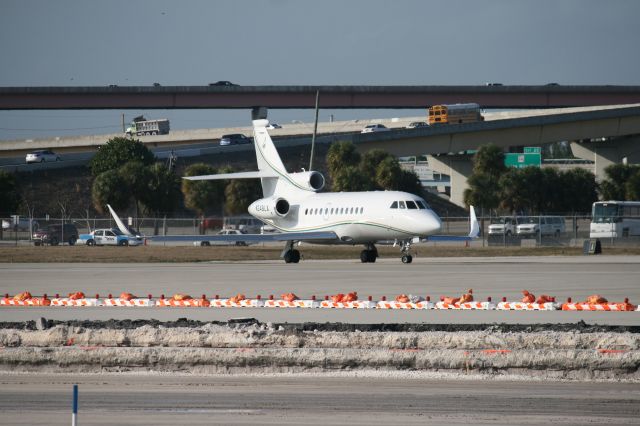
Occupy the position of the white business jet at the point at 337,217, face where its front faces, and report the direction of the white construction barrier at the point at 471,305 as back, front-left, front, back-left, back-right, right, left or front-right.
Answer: front-right

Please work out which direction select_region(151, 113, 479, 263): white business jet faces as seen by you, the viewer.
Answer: facing the viewer and to the right of the viewer

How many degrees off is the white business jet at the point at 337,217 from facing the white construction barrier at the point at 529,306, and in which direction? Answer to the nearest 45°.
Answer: approximately 45° to its right

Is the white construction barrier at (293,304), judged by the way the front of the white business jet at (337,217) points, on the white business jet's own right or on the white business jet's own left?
on the white business jet's own right

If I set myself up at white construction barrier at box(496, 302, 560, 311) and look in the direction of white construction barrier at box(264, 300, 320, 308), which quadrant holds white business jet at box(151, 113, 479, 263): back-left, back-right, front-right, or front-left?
front-right

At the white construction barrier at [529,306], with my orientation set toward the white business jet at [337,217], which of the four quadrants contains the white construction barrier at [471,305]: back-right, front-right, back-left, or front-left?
front-left
